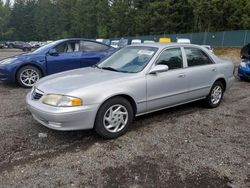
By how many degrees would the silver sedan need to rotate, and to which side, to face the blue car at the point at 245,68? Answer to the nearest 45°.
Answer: approximately 180°

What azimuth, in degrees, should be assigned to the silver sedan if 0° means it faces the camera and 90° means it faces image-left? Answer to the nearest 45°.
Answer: approximately 45°
